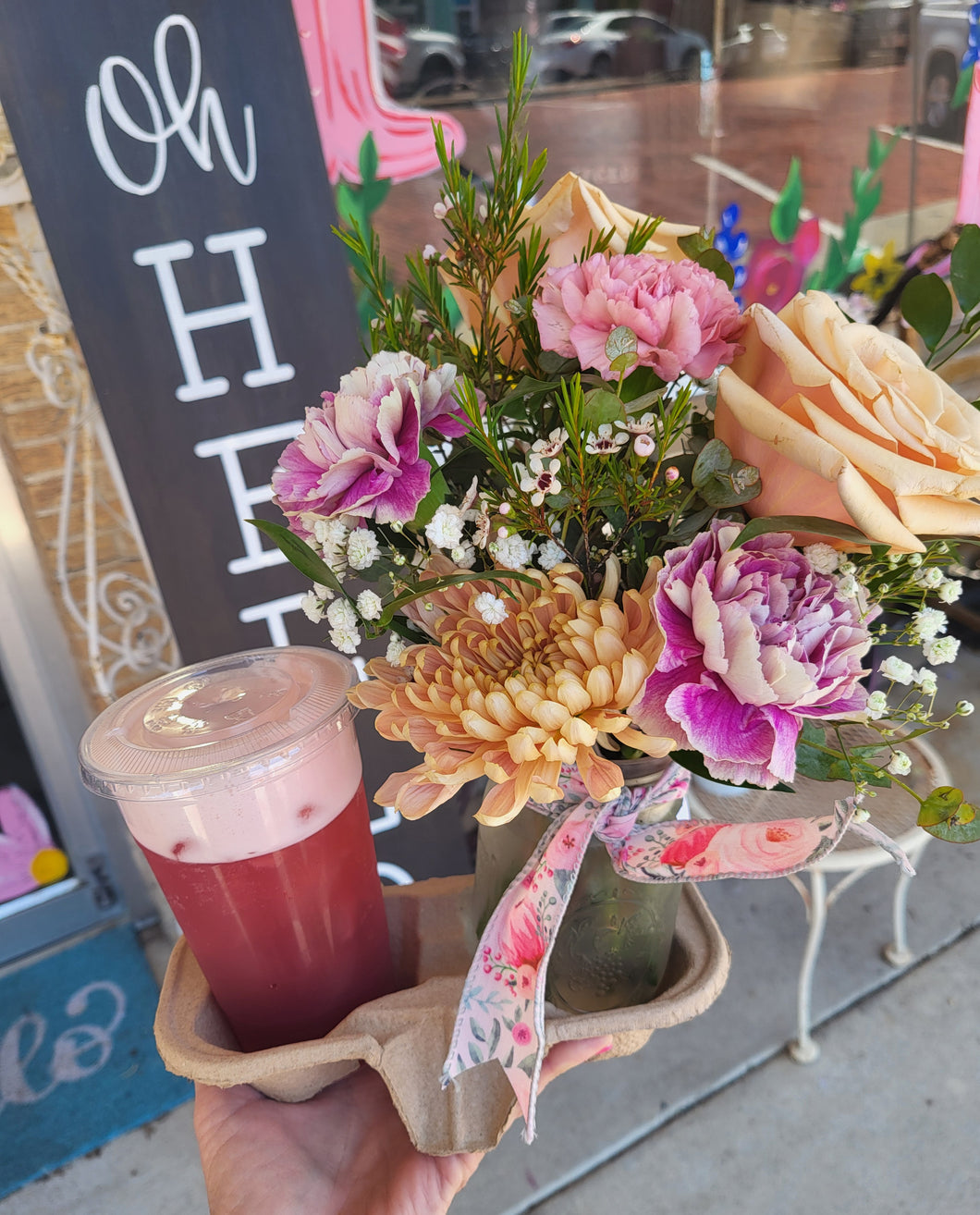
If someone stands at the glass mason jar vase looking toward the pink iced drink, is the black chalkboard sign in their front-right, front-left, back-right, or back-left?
front-right

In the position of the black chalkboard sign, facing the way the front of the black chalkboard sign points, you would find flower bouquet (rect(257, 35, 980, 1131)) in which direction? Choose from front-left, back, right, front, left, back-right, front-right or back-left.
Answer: front

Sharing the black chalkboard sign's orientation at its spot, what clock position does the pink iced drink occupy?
The pink iced drink is roughly at 12 o'clock from the black chalkboard sign.

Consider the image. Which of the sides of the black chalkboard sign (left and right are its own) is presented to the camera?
front

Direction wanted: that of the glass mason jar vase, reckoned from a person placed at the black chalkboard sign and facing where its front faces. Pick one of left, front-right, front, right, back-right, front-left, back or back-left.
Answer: front

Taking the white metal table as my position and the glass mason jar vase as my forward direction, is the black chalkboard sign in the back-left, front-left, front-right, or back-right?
front-right

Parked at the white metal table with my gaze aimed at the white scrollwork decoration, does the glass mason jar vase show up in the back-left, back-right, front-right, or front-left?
front-left

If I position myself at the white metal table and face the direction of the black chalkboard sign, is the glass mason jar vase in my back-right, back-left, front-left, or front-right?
front-left
